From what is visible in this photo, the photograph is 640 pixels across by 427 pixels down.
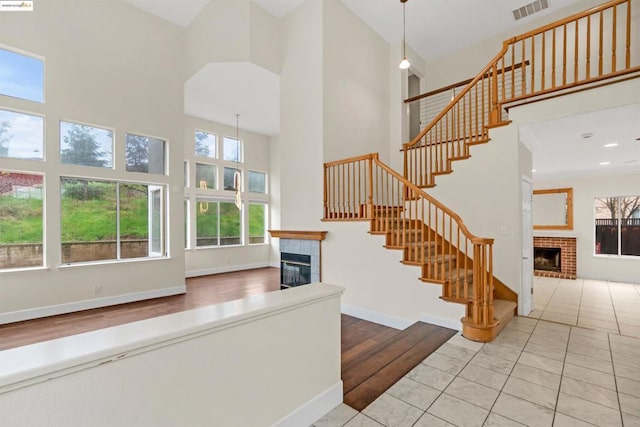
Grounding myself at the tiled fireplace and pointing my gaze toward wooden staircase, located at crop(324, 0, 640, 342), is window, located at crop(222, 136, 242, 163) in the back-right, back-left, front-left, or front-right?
back-left

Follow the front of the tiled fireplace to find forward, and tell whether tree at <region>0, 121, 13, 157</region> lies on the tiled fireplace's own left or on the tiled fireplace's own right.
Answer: on the tiled fireplace's own right

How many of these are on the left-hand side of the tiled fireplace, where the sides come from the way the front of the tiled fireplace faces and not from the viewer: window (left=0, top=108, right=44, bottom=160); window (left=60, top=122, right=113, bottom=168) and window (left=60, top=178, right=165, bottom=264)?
0

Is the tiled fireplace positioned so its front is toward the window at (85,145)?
no

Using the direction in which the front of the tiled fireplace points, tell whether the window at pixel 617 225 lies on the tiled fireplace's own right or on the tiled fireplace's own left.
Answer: on the tiled fireplace's own left

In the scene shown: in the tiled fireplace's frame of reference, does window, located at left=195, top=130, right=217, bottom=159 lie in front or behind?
behind

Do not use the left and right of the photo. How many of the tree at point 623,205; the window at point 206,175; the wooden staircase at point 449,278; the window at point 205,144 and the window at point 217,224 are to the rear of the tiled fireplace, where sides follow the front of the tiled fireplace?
3

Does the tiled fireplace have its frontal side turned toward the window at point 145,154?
no

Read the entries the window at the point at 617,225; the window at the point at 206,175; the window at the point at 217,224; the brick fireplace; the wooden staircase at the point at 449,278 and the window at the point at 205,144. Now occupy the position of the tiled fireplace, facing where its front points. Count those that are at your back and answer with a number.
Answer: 3

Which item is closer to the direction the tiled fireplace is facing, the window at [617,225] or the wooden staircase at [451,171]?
the wooden staircase

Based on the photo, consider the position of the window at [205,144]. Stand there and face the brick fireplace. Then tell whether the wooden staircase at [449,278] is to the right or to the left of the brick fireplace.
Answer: right

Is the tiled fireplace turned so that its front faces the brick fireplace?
no
